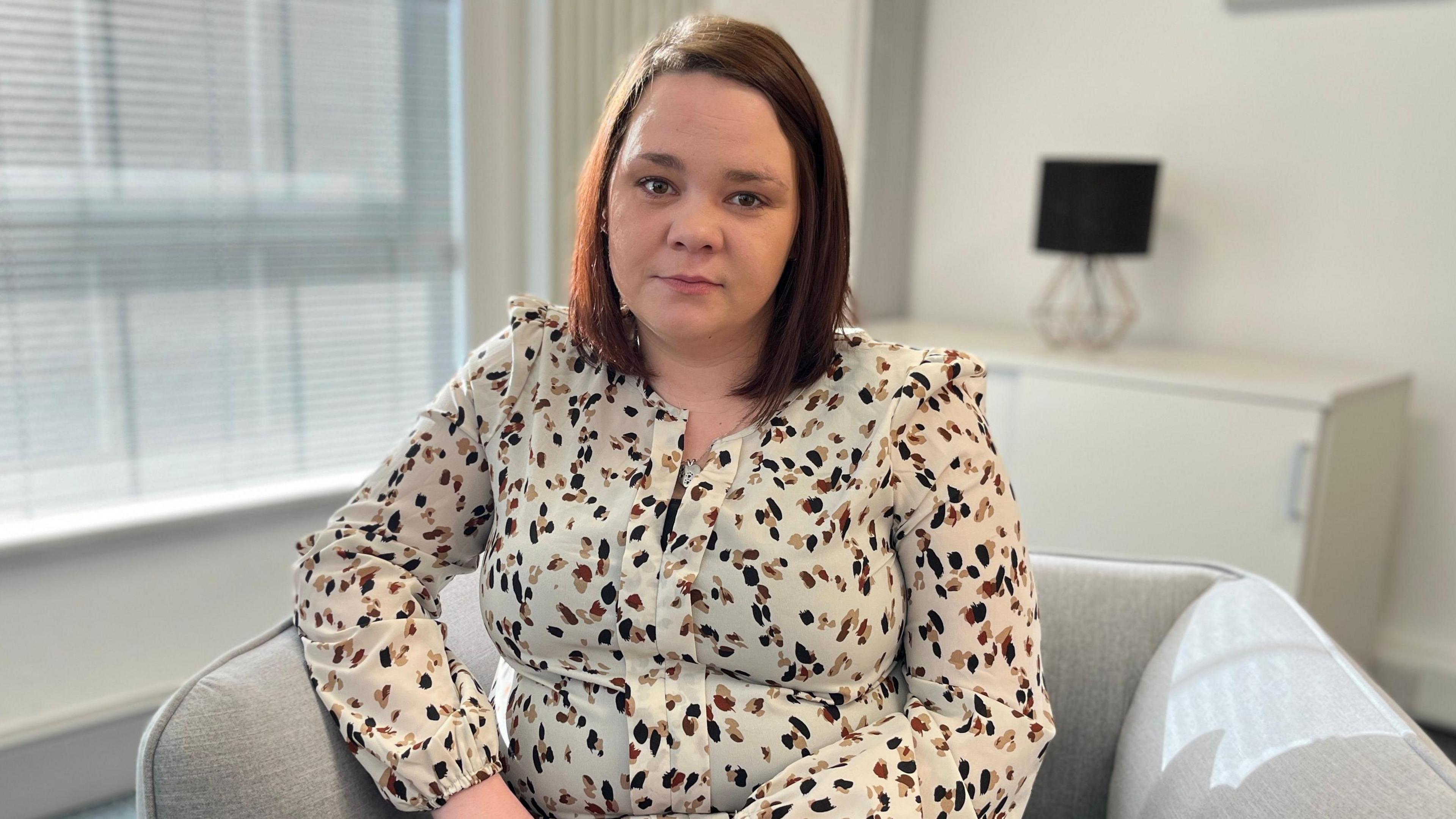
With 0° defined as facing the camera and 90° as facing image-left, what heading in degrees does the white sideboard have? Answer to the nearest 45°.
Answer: approximately 45°

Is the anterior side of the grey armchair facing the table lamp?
no

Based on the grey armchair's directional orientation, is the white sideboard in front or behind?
behind

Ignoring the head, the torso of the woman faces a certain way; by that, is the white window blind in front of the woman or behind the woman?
behind

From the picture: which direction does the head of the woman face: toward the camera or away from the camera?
toward the camera

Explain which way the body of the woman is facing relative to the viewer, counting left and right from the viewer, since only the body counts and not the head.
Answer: facing the viewer

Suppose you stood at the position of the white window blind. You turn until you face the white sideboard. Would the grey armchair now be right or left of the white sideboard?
right

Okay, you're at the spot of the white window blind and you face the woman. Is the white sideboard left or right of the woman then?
left

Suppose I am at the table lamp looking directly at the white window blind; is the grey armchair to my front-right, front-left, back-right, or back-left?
front-left

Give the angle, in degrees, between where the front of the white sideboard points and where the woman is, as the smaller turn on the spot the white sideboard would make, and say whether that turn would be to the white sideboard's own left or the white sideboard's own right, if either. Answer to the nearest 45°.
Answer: approximately 45° to the white sideboard's own left

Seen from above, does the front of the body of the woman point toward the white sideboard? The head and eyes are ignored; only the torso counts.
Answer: no

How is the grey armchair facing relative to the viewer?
toward the camera
